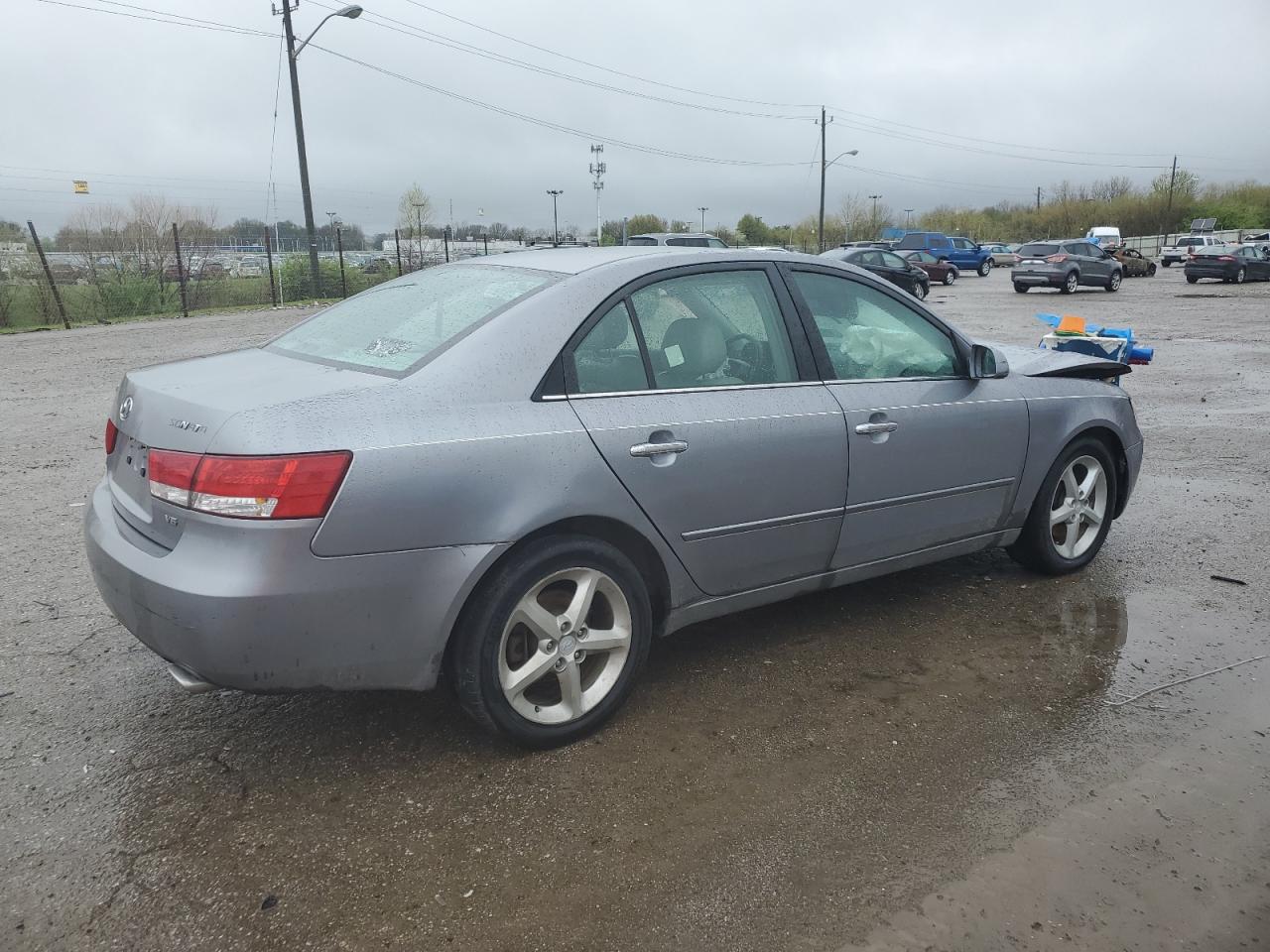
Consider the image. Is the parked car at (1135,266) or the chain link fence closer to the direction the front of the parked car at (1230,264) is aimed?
the parked car

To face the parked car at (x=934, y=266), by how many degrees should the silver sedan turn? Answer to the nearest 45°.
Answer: approximately 45° to its left

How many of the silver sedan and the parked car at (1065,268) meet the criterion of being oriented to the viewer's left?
0

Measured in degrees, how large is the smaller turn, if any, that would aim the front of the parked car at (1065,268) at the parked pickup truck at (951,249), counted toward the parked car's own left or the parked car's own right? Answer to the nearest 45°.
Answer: approximately 45° to the parked car's own left

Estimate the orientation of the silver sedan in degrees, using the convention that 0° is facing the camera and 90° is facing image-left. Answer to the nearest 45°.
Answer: approximately 225°

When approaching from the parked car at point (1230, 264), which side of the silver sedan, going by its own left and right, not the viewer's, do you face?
front

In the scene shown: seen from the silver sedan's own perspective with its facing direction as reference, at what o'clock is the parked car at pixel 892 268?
The parked car is roughly at 11 o'clock from the silver sedan.

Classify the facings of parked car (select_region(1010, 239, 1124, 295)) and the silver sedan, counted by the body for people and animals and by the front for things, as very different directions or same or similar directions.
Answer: same or similar directions

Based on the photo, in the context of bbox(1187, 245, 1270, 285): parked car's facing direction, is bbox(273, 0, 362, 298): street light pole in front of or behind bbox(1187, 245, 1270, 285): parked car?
behind

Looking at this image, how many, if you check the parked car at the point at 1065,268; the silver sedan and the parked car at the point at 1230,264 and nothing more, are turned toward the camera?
0

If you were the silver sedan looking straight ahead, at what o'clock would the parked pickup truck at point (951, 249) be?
The parked pickup truck is roughly at 11 o'clock from the silver sedan.

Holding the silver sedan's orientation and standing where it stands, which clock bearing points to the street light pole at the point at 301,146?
The street light pole is roughly at 10 o'clock from the silver sedan.

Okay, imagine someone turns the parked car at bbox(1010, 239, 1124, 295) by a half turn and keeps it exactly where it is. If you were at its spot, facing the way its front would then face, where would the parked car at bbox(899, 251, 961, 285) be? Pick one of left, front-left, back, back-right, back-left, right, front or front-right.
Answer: right
